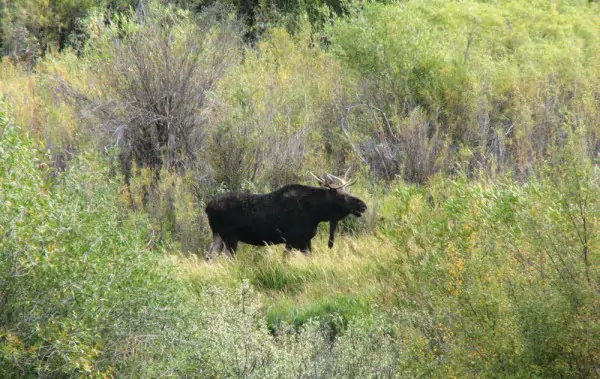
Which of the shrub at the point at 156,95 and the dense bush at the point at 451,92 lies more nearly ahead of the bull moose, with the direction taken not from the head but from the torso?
the dense bush

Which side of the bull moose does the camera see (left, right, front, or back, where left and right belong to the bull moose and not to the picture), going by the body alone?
right

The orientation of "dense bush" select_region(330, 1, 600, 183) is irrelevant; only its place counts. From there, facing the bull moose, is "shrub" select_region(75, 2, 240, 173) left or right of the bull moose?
right

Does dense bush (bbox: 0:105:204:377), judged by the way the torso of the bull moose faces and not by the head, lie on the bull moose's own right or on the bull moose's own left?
on the bull moose's own right

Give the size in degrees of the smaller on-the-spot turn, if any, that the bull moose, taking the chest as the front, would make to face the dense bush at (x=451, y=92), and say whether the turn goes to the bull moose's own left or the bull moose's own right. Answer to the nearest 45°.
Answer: approximately 45° to the bull moose's own left

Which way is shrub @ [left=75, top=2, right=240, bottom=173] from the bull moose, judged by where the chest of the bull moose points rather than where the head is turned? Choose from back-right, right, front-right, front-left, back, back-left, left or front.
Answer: back-left

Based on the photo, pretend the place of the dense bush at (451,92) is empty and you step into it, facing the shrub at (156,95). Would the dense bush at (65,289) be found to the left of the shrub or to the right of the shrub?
left
